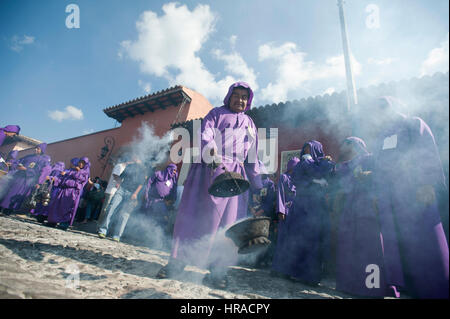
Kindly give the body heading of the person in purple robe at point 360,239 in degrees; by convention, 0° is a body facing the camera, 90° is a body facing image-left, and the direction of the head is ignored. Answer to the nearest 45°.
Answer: approximately 45°

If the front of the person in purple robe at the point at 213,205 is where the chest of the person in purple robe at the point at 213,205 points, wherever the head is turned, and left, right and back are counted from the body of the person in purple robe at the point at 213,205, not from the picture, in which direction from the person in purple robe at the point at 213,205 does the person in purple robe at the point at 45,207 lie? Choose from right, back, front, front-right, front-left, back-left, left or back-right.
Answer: back-right

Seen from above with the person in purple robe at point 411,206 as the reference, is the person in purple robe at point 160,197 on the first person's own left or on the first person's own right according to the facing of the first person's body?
on the first person's own right

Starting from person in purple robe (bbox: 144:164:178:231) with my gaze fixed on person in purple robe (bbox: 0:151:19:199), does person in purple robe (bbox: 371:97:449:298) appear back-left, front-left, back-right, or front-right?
back-left
